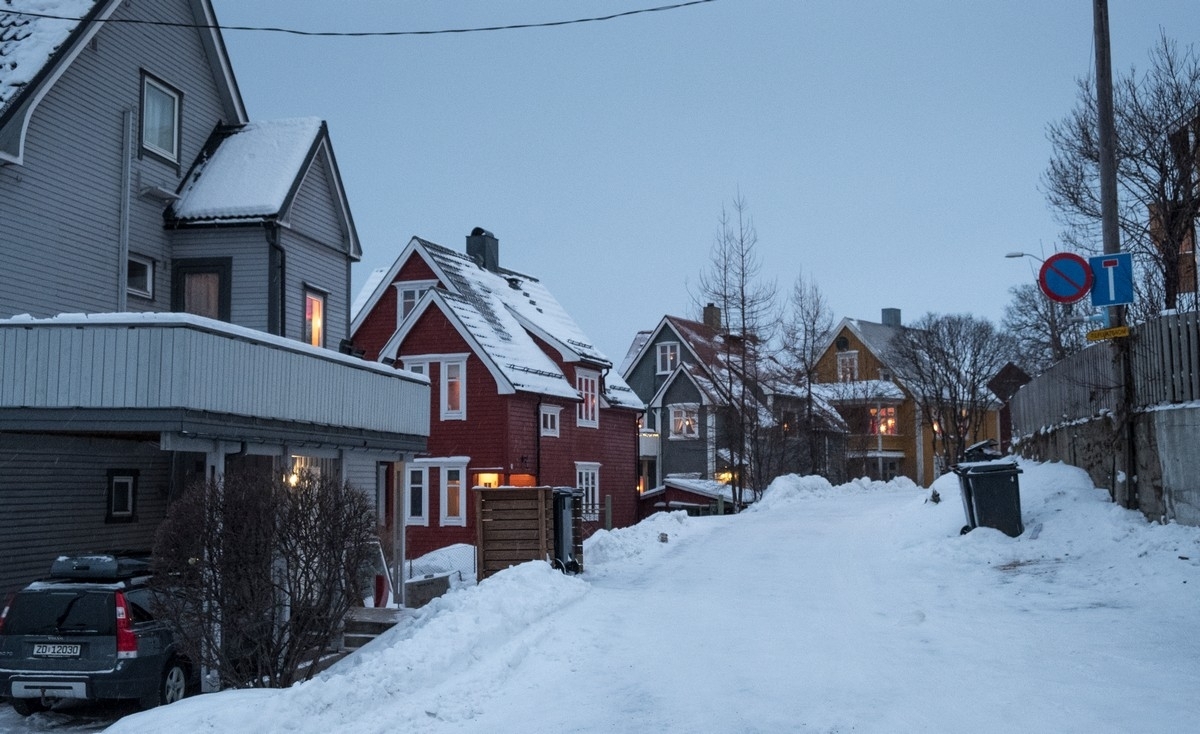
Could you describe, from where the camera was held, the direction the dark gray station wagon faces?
facing away from the viewer and to the right of the viewer

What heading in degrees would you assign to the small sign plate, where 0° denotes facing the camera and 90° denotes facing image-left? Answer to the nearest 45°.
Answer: approximately 0°

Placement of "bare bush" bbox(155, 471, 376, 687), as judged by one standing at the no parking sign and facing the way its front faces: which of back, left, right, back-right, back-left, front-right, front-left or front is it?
front-right

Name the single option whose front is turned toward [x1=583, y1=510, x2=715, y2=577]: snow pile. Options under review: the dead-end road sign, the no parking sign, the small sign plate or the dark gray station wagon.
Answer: the dark gray station wagon

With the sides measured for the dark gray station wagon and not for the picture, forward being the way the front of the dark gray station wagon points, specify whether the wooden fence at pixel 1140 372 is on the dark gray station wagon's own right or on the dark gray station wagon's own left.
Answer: on the dark gray station wagon's own right

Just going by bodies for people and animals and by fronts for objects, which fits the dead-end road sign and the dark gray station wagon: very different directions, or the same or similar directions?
very different directions

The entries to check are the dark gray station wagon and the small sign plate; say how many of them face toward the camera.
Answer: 1

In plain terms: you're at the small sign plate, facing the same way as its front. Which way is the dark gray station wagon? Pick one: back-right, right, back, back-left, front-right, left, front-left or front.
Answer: front-right

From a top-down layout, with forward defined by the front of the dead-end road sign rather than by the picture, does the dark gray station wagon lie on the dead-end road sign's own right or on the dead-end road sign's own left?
on the dead-end road sign's own right

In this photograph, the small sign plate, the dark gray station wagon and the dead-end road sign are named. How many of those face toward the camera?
2

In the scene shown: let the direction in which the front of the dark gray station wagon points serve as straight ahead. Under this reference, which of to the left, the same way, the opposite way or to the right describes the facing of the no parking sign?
the opposite way

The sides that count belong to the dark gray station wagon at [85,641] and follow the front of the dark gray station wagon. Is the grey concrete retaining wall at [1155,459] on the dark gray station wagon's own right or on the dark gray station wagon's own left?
on the dark gray station wagon's own right
